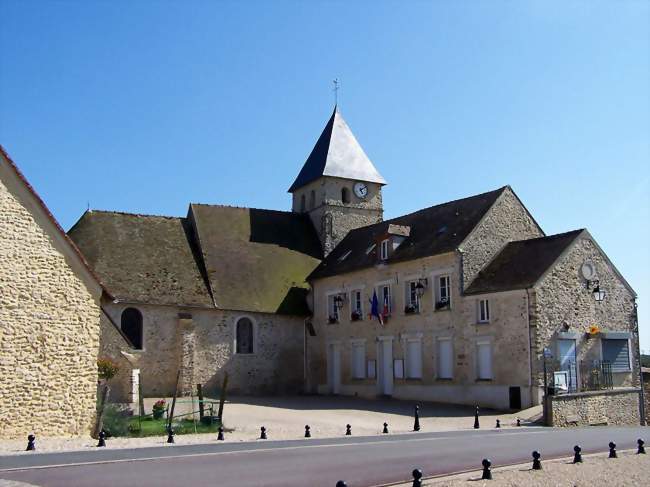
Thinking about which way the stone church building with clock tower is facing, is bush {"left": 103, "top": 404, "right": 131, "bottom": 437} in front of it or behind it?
in front

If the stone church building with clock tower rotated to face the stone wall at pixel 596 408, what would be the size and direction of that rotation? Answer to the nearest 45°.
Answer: approximately 90° to its left

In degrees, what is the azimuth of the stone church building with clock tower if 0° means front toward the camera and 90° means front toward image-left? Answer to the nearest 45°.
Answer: approximately 45°
